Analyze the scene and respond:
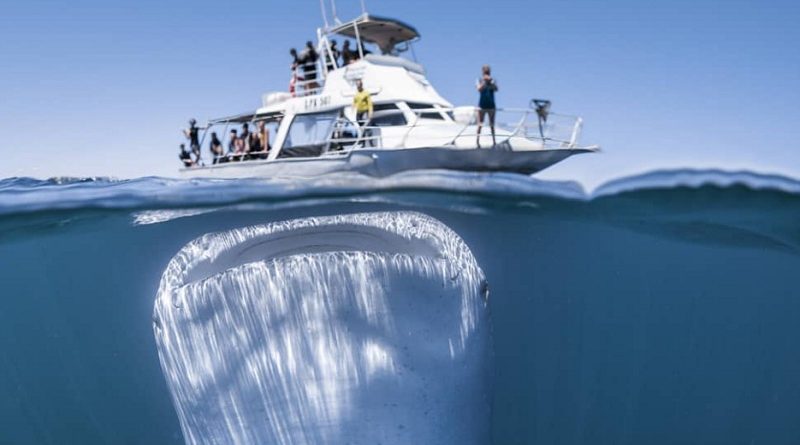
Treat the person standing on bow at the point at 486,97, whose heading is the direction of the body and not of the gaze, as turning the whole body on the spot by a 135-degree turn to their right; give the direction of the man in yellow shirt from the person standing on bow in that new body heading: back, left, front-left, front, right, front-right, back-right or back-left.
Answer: front

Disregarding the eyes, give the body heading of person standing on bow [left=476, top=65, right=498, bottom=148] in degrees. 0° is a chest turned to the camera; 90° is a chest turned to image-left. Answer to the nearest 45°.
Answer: approximately 0°

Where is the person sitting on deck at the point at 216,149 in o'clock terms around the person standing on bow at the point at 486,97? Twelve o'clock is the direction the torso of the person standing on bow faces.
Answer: The person sitting on deck is roughly at 4 o'clock from the person standing on bow.

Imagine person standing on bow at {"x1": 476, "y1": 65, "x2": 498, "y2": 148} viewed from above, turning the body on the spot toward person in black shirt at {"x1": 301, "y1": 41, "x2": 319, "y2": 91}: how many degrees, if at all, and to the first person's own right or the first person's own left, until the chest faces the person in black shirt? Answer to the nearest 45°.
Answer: approximately 135° to the first person's own right

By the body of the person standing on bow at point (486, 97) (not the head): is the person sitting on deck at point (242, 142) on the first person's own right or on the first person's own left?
on the first person's own right

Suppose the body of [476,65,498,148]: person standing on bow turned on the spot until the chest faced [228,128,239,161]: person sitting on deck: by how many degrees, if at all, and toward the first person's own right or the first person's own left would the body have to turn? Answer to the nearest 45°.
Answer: approximately 135° to the first person's own right

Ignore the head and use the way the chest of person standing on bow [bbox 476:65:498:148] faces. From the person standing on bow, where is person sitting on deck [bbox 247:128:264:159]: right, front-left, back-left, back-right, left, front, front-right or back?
back-right

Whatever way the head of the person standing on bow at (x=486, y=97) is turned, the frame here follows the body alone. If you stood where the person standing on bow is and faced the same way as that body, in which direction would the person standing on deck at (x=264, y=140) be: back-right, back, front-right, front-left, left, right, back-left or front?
back-right

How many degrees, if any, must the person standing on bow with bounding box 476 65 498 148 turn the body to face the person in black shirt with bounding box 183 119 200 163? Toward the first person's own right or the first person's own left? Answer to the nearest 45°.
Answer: approximately 135° to the first person's own right
